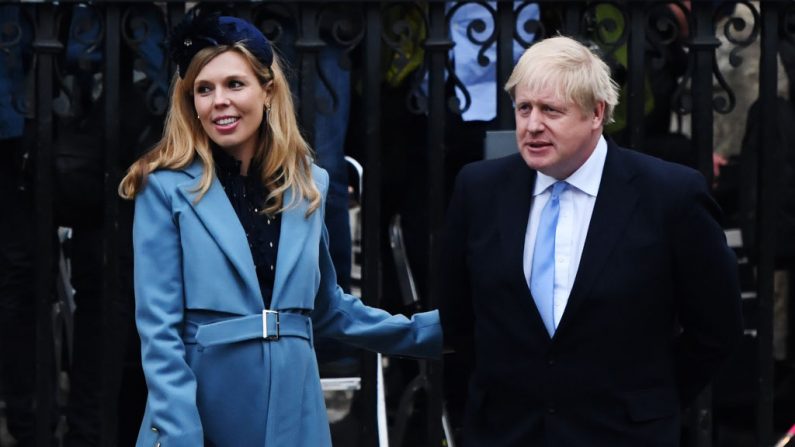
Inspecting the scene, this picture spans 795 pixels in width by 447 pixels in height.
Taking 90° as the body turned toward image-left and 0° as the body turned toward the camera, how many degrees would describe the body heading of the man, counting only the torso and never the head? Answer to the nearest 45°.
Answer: approximately 45°

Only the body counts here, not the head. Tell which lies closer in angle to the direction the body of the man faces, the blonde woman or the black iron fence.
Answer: the blonde woman

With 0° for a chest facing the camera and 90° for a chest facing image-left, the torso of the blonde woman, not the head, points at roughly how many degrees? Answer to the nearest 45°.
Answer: approximately 0°

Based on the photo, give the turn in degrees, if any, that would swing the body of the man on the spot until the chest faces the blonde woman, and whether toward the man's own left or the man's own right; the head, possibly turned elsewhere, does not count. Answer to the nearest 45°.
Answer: approximately 45° to the man's own right

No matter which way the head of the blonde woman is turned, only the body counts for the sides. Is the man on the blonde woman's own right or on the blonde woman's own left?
on the blonde woman's own left

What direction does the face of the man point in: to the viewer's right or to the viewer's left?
to the viewer's left

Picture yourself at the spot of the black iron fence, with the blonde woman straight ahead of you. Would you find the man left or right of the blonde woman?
left
